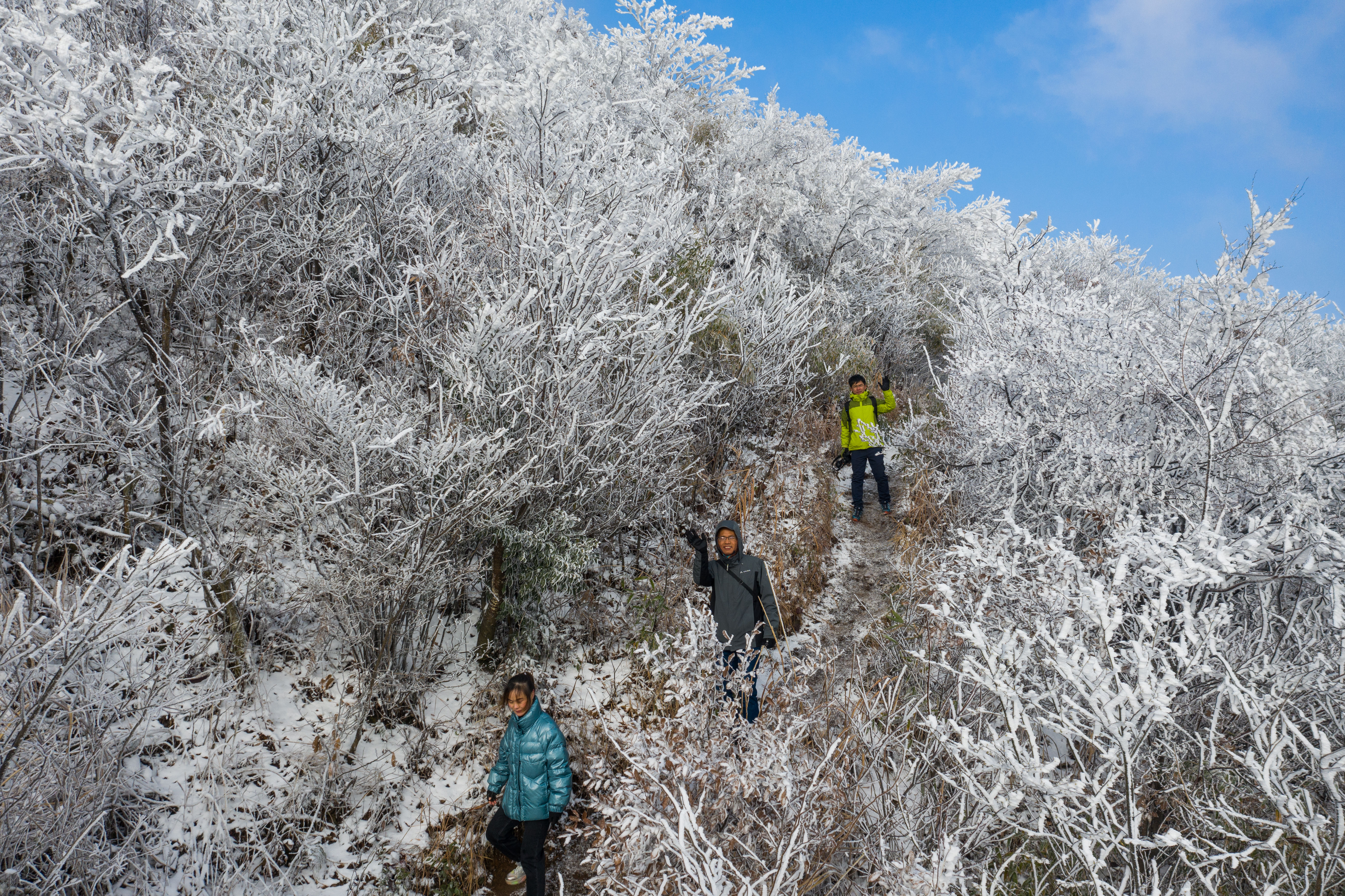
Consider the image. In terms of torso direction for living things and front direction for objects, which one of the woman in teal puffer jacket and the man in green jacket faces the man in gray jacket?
the man in green jacket

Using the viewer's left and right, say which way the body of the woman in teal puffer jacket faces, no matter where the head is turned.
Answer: facing the viewer and to the left of the viewer

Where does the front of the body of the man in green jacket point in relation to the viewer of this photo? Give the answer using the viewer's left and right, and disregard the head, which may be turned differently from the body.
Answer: facing the viewer

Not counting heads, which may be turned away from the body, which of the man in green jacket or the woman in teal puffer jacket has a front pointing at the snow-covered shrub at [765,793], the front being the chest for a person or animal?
the man in green jacket

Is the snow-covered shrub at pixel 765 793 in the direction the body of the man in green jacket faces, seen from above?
yes

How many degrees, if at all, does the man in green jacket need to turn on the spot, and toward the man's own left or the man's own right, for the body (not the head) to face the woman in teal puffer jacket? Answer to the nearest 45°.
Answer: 0° — they already face them

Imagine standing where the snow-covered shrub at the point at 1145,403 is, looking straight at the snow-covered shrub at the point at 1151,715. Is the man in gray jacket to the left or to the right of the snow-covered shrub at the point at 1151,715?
right

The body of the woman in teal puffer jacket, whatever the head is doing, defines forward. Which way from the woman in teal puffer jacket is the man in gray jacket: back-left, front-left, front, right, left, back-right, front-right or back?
back

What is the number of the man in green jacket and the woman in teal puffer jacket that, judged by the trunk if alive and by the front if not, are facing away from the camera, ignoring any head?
0

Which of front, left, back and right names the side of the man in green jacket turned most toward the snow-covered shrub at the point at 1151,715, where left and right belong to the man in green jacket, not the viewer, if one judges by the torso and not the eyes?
front
